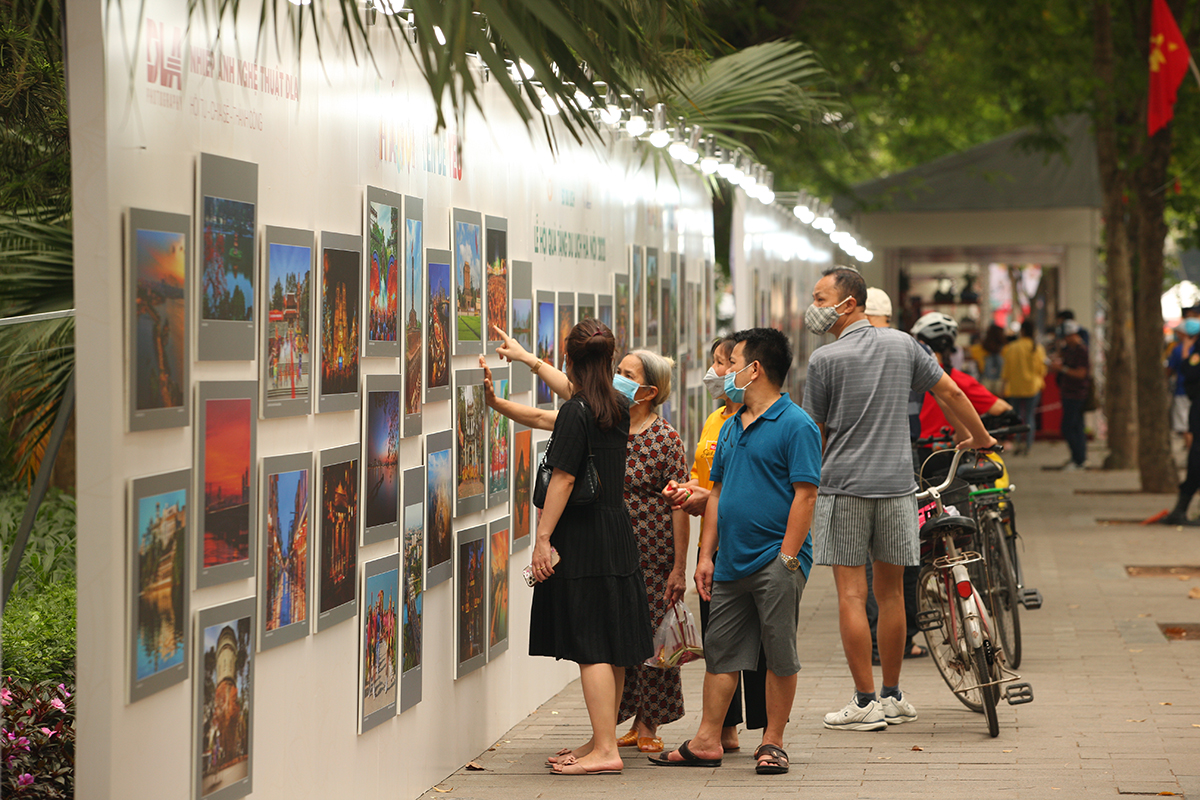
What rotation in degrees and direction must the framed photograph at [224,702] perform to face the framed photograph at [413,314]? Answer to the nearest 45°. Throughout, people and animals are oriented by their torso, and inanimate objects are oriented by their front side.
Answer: approximately 90° to its left

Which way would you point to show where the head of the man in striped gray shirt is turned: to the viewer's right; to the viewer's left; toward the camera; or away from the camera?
to the viewer's left

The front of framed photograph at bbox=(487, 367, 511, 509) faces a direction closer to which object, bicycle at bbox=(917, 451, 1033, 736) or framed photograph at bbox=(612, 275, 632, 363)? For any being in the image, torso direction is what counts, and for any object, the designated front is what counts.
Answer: the bicycle

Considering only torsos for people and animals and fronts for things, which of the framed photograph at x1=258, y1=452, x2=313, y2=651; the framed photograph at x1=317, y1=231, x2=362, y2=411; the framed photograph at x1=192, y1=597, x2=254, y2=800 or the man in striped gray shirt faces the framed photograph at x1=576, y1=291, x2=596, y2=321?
the man in striped gray shirt

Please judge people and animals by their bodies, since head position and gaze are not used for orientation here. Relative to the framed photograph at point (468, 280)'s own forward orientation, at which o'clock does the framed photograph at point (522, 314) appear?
the framed photograph at point (522, 314) is roughly at 8 o'clock from the framed photograph at point (468, 280).

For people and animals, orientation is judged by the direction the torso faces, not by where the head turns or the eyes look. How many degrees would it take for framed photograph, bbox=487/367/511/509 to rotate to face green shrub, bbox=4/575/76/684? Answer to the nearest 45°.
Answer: approximately 135° to its right

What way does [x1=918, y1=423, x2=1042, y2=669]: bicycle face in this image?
away from the camera

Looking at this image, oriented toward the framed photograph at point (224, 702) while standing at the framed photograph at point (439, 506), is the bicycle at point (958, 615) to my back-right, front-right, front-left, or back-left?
back-left

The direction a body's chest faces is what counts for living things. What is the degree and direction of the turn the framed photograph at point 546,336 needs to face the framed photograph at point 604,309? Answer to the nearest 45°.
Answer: approximately 135° to its left
